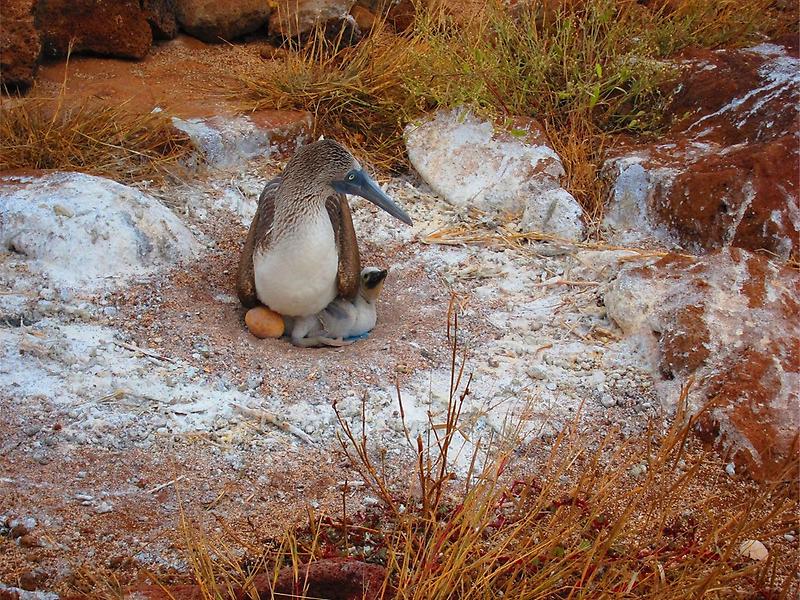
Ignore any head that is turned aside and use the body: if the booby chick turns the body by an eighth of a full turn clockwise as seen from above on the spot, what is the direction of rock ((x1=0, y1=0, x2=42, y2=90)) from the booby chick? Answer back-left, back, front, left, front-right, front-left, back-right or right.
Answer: back

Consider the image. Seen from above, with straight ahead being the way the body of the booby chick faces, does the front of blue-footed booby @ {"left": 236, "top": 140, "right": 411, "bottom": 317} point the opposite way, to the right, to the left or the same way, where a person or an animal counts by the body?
to the right

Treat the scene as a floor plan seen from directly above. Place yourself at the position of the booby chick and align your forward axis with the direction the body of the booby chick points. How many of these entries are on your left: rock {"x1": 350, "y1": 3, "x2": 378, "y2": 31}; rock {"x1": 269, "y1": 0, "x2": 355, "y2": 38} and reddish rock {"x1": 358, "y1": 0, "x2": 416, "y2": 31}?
3

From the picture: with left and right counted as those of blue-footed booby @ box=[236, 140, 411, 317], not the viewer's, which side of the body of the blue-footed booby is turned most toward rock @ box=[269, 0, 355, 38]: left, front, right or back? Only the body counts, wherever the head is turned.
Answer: back

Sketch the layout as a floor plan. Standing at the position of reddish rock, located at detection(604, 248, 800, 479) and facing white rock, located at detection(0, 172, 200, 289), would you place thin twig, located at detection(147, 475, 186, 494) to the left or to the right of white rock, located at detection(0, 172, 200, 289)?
left

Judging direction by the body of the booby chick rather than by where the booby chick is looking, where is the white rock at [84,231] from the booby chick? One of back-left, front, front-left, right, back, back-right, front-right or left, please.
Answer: back

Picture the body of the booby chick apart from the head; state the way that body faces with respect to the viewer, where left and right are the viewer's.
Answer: facing to the right of the viewer

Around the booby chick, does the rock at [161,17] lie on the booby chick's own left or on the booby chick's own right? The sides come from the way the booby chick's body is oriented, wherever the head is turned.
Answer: on the booby chick's own left

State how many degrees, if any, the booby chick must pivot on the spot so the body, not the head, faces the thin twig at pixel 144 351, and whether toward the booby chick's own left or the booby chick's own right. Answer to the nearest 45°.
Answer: approximately 135° to the booby chick's own right

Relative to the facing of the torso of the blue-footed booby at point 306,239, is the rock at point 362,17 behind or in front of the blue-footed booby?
behind

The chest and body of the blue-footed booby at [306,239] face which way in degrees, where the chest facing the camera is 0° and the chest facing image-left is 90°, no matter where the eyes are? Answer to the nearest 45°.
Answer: approximately 0°

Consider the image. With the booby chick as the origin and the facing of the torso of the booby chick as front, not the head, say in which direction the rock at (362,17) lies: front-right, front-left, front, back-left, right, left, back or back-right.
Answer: left

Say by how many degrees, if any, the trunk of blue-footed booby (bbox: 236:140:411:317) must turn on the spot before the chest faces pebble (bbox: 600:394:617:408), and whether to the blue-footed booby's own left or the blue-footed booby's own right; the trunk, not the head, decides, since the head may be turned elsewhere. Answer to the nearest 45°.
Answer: approximately 45° to the blue-footed booby's own left

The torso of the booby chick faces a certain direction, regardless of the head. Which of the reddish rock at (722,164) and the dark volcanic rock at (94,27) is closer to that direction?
the reddish rock

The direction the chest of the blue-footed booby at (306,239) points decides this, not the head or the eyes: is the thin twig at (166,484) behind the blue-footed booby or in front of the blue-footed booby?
in front

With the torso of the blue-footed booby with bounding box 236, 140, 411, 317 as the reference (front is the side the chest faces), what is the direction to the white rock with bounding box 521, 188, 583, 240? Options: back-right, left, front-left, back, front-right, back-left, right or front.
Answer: back-left

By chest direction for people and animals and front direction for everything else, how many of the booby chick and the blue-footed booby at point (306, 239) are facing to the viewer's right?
1

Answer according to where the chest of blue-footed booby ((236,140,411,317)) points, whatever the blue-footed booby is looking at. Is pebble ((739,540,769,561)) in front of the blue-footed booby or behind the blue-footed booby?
in front
